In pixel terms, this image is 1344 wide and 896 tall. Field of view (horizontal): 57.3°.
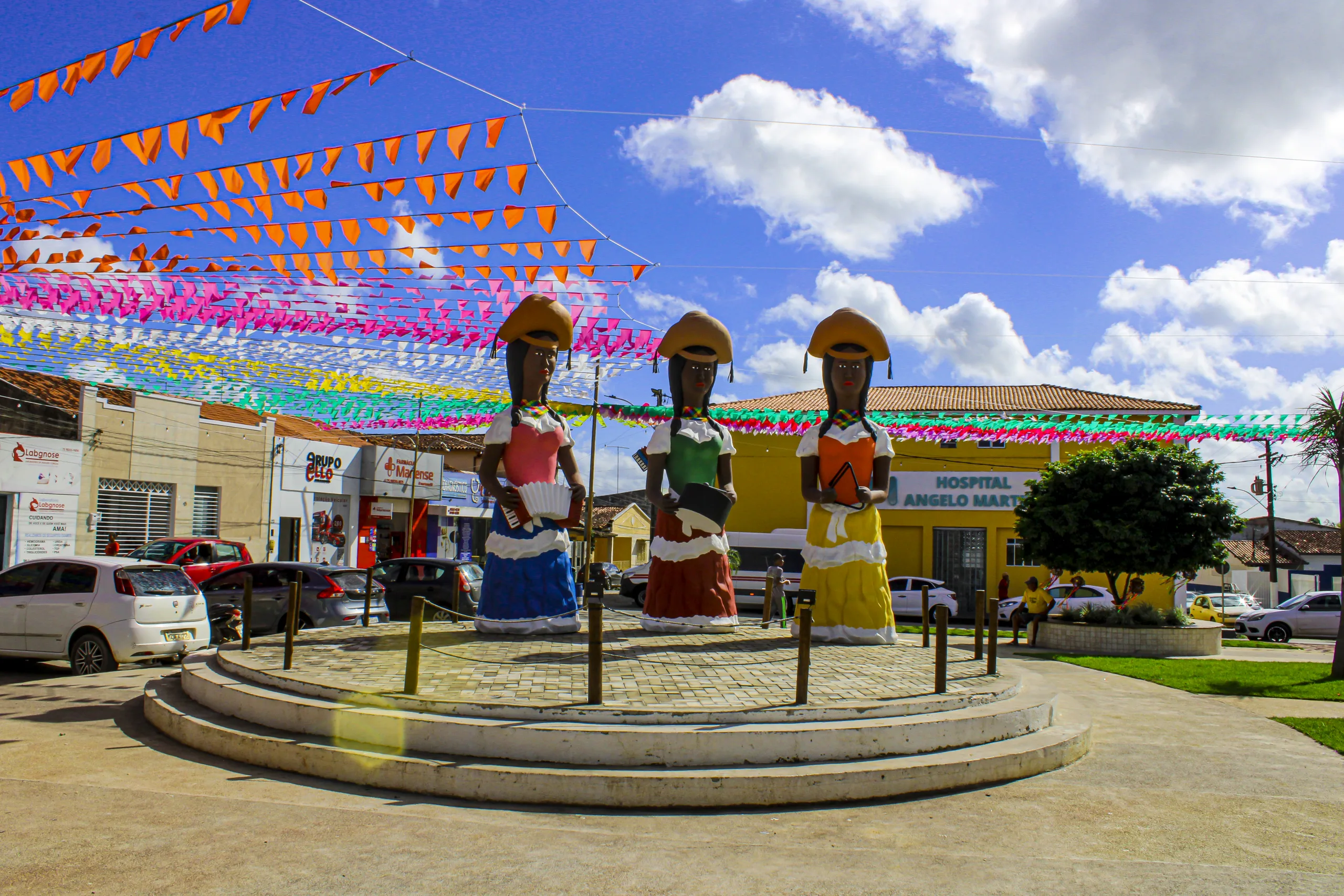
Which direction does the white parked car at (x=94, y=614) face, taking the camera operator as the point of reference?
facing away from the viewer and to the left of the viewer

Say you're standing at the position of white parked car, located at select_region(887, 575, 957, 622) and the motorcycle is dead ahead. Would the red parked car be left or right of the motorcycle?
right

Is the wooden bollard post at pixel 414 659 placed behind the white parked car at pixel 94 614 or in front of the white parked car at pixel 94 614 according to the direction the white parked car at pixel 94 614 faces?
behind

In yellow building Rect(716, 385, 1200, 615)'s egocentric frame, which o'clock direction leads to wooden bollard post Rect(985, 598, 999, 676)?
The wooden bollard post is roughly at 12 o'clock from the yellow building.

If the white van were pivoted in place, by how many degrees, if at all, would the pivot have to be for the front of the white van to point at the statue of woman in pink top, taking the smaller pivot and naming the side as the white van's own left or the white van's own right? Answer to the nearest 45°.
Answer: approximately 90° to the white van's own left

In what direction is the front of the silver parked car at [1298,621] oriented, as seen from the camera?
facing to the left of the viewer

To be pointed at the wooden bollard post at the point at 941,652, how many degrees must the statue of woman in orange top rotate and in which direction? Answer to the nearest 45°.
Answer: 0° — it already faces it

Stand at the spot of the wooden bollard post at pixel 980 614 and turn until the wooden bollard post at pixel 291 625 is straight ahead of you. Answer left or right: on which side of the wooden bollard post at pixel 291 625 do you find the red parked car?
right

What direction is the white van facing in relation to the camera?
to the viewer's left

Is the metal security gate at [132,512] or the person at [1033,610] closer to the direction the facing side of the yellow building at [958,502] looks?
the person

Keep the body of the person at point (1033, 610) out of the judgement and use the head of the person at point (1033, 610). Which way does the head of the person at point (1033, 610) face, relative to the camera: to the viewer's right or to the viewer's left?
to the viewer's left

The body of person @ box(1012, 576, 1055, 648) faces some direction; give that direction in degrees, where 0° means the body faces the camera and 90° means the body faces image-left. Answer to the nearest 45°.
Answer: approximately 45°

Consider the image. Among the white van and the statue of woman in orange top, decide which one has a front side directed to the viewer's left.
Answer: the white van
